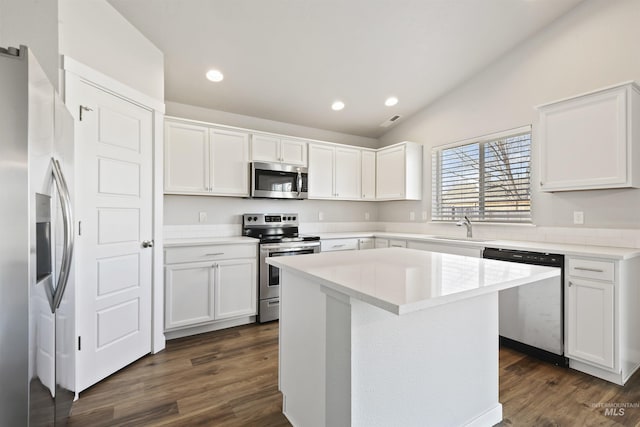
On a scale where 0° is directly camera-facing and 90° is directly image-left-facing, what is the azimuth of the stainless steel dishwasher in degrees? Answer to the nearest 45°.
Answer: approximately 45°

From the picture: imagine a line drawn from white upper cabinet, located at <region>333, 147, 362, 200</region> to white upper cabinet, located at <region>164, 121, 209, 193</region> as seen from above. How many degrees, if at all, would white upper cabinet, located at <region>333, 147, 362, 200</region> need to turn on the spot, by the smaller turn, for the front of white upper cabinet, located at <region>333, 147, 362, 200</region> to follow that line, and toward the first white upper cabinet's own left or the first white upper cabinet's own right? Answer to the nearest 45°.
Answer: approximately 90° to the first white upper cabinet's own right

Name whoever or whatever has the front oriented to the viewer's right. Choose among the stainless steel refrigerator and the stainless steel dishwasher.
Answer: the stainless steel refrigerator

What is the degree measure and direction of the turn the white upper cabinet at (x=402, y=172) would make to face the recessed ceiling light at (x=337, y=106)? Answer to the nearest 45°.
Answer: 0° — it already faces it

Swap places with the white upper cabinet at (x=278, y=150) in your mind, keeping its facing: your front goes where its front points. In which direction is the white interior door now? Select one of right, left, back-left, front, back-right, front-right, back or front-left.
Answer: right

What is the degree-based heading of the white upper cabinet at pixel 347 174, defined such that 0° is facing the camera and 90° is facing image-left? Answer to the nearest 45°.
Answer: approximately 315°

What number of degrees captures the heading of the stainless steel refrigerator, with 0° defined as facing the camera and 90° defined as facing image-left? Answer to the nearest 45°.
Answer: approximately 270°

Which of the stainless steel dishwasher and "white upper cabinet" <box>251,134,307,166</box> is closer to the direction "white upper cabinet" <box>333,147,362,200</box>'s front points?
the stainless steel dishwasher

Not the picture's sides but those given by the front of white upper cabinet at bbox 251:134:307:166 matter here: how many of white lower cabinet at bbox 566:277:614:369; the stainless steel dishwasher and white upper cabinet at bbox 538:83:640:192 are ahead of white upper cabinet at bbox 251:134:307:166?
3

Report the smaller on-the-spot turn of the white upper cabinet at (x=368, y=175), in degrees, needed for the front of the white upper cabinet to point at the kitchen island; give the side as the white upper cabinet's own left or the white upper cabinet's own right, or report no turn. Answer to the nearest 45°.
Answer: approximately 45° to the white upper cabinet's own right
